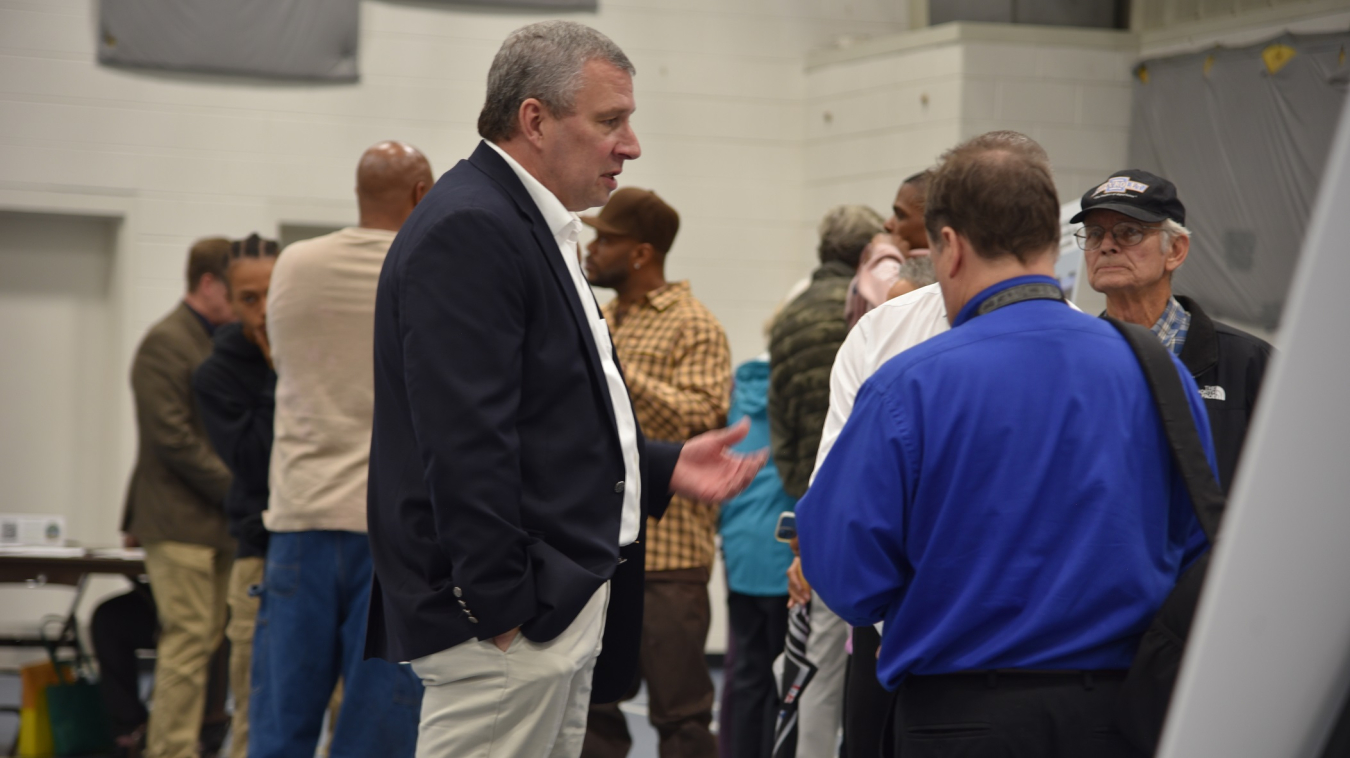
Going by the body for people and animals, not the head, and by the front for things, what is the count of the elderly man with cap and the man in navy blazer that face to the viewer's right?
1

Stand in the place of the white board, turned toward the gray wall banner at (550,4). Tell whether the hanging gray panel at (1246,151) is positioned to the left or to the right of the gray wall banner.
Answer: right

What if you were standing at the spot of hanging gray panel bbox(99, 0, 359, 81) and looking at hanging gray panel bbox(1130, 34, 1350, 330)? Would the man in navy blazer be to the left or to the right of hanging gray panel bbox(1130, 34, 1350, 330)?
right

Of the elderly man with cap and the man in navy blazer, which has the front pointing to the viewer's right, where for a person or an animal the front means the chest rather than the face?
the man in navy blazer

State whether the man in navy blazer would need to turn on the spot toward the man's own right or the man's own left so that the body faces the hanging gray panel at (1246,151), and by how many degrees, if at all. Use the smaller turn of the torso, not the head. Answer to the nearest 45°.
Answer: approximately 45° to the man's own left

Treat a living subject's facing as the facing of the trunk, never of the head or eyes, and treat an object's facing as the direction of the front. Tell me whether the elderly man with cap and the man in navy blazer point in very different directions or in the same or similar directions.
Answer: very different directions

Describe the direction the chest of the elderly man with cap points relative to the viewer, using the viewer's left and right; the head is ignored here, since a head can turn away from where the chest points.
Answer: facing the viewer and to the left of the viewer

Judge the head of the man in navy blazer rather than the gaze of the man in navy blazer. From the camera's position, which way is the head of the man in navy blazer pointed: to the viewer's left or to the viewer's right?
to the viewer's right

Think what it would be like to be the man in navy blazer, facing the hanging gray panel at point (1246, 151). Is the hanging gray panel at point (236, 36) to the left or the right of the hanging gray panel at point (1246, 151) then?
left

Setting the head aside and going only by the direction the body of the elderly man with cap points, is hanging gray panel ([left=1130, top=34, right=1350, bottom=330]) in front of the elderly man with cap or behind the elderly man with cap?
behind

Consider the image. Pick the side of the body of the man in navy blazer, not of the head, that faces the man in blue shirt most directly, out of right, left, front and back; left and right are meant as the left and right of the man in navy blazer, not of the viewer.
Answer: front

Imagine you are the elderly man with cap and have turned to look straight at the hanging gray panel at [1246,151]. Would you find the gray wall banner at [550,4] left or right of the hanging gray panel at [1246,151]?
left

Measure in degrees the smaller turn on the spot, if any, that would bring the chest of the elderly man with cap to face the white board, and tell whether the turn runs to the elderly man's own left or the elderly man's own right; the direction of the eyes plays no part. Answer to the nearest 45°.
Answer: approximately 45° to the elderly man's own left

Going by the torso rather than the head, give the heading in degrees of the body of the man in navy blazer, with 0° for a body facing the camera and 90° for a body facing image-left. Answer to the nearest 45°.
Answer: approximately 270°

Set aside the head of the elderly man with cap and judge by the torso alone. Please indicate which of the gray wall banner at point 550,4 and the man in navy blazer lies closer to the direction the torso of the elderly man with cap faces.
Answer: the man in navy blazer

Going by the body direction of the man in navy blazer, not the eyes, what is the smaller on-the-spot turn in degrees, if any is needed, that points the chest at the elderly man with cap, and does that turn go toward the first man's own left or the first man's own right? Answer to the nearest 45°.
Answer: approximately 45° to the first man's own left
